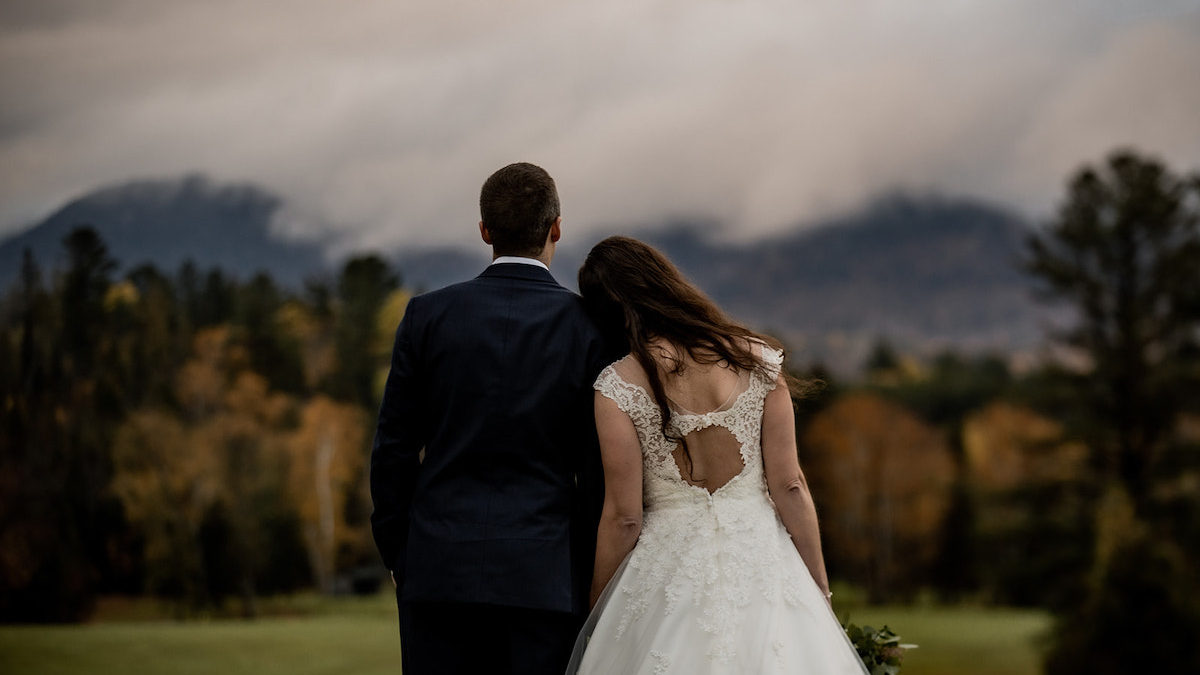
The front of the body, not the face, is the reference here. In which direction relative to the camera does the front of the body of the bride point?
away from the camera

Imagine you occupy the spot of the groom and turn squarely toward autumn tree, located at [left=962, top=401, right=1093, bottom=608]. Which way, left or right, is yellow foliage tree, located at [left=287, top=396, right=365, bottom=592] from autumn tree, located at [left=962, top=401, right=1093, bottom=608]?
left

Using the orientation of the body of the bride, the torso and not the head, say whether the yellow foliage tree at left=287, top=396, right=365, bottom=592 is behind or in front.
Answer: in front

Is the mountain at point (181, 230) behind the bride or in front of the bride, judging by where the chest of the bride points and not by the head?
in front

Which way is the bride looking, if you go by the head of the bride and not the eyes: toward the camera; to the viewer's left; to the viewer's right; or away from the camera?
away from the camera

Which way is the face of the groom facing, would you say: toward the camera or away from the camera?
away from the camera

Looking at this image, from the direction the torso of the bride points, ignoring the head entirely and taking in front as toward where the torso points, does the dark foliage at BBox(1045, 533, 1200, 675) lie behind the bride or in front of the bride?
in front

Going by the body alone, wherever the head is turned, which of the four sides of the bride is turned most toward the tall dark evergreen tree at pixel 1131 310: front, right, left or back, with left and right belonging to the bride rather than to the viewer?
front

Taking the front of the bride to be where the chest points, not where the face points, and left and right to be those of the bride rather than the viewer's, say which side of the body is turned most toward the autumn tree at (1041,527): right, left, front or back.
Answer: front
